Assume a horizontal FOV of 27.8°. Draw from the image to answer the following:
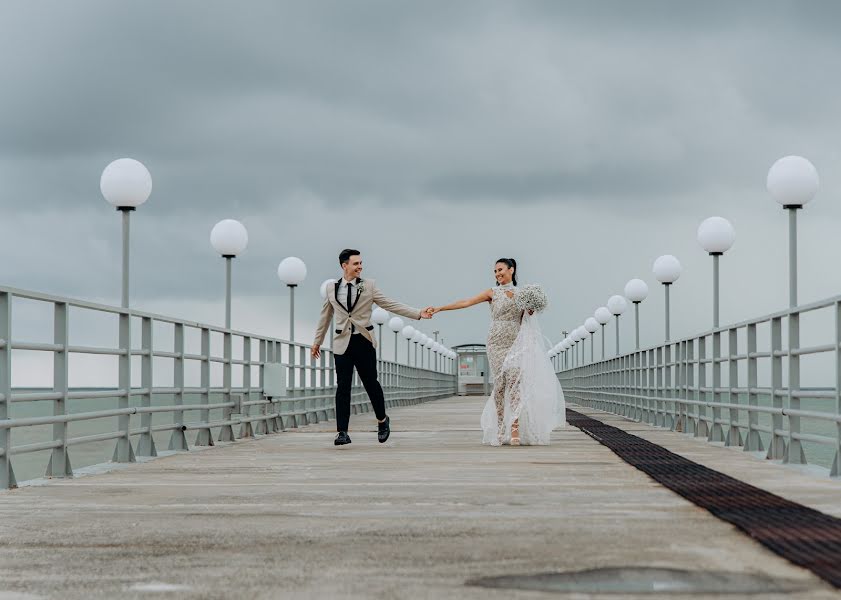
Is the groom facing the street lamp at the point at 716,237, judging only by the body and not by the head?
no

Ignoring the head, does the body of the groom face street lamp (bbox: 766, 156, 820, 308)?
no

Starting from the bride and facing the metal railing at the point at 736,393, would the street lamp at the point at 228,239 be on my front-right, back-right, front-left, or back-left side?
back-left

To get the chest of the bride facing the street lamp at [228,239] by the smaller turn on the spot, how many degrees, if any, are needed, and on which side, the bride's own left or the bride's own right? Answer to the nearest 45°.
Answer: approximately 135° to the bride's own right

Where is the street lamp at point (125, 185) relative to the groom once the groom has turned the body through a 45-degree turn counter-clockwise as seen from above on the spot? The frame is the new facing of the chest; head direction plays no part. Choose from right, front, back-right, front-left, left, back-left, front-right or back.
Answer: back-right

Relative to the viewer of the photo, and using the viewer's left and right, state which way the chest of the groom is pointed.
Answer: facing the viewer

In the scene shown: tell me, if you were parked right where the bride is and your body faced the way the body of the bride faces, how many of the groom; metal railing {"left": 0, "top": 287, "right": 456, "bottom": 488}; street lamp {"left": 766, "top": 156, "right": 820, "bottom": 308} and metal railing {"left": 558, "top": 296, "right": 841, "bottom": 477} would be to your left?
2

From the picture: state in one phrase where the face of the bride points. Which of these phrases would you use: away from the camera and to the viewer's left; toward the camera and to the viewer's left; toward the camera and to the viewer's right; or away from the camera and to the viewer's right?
toward the camera and to the viewer's left

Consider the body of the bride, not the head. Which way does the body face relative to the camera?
toward the camera

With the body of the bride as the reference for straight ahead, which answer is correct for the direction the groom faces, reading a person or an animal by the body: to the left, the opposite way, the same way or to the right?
the same way

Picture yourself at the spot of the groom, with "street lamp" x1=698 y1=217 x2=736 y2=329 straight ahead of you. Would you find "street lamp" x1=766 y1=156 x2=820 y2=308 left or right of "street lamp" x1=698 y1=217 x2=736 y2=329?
right

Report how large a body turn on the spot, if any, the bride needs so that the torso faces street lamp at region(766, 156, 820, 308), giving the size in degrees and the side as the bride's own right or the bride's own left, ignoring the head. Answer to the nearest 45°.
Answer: approximately 90° to the bride's own left

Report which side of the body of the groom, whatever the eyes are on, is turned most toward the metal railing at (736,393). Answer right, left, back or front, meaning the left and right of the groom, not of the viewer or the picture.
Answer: left

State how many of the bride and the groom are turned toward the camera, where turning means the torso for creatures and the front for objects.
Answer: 2

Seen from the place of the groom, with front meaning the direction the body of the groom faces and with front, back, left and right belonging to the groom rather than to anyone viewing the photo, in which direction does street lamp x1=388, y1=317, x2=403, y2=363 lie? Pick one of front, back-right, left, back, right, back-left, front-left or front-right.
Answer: back

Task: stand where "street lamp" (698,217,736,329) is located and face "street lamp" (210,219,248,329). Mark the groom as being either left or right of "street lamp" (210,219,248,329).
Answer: left

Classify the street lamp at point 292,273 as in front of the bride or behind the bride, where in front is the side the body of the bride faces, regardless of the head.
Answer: behind
